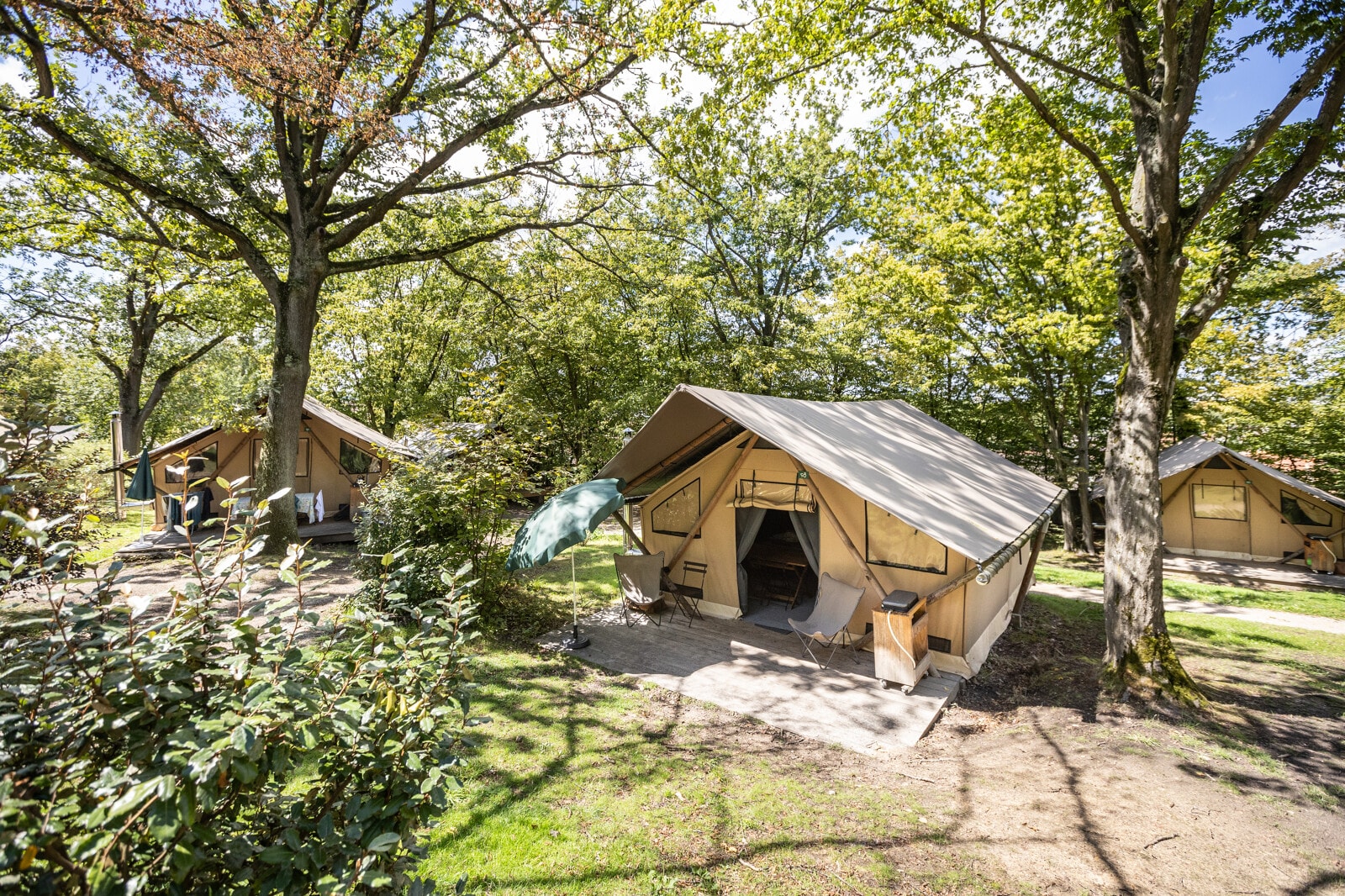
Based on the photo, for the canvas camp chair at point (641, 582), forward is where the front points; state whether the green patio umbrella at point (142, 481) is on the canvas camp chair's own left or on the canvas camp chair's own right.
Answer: on the canvas camp chair's own right

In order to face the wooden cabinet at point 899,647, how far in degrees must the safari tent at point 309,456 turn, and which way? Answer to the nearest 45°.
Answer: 0° — it already faces it

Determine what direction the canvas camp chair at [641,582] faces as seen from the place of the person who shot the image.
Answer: facing the viewer

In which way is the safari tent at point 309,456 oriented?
toward the camera

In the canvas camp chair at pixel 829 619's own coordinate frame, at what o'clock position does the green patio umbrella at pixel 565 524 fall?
The green patio umbrella is roughly at 1 o'clock from the canvas camp chair.

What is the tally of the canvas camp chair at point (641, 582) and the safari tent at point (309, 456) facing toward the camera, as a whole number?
2

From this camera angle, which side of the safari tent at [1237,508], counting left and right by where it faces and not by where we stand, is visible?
front

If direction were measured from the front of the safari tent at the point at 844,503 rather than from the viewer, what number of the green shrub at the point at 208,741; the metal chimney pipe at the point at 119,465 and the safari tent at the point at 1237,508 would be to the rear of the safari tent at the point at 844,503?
1

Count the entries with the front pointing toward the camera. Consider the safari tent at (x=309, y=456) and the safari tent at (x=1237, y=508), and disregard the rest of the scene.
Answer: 2

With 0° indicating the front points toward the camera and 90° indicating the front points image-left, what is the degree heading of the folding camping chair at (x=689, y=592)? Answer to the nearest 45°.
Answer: approximately 45°

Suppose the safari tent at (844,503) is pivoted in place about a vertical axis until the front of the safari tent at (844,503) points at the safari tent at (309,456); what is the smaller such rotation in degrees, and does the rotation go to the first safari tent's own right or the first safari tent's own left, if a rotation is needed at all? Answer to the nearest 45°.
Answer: approximately 45° to the first safari tent's own right

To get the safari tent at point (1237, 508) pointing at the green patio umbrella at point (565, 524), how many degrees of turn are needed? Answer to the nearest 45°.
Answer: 0° — it already faces it

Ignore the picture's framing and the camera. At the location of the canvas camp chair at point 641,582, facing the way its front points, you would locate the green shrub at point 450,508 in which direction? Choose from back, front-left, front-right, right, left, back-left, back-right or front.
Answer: right
